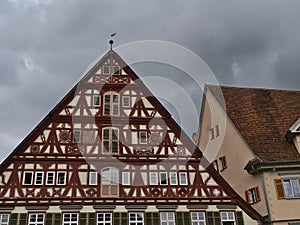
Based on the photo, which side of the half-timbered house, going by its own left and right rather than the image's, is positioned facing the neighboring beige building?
left

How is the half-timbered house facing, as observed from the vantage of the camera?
facing the viewer
